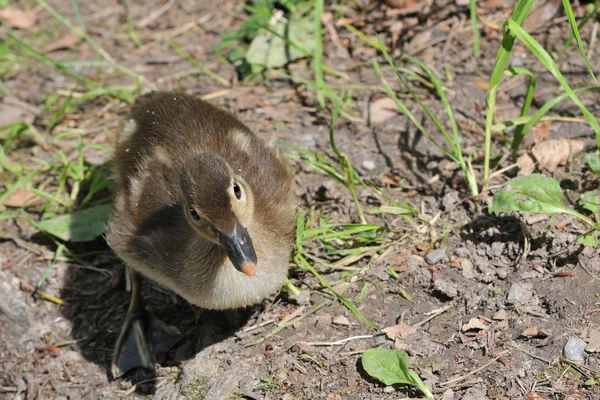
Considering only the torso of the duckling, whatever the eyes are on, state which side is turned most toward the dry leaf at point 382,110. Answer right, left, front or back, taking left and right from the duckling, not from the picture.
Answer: left

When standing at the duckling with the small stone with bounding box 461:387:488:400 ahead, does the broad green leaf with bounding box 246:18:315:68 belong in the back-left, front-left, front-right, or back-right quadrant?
back-left

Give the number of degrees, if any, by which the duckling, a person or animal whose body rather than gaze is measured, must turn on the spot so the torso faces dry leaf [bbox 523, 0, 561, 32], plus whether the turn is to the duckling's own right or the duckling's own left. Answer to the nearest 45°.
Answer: approximately 90° to the duckling's own left

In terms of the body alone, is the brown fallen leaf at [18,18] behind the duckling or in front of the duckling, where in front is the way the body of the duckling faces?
behind

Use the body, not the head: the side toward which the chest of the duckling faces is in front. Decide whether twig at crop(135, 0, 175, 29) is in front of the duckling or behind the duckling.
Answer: behind

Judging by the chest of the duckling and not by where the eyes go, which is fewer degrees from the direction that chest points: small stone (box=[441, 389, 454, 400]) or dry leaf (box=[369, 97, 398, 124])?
the small stone

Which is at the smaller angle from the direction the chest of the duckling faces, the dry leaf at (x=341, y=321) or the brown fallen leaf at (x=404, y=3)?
the dry leaf

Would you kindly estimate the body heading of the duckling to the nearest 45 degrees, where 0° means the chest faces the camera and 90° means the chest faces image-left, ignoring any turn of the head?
approximately 315°

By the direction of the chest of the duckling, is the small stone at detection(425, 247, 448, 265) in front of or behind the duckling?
in front

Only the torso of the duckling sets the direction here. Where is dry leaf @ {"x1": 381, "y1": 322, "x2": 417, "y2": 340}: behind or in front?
in front

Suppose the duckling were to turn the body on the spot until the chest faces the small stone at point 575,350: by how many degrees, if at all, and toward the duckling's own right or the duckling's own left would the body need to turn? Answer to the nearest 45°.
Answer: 0° — it already faces it

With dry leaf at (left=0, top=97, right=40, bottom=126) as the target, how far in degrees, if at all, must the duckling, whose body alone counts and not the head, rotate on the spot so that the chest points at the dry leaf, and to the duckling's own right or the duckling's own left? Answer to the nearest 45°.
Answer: approximately 180°

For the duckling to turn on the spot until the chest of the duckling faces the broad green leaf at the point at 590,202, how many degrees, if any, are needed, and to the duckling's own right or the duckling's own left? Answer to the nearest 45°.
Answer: approximately 45° to the duckling's own left
